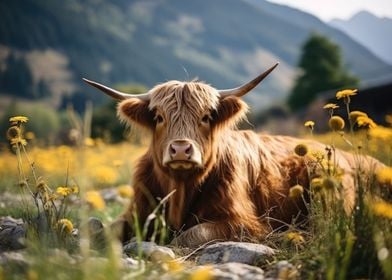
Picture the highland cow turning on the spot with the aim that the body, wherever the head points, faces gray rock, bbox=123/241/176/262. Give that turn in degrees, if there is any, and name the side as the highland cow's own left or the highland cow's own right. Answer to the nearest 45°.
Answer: approximately 45° to the highland cow's own left

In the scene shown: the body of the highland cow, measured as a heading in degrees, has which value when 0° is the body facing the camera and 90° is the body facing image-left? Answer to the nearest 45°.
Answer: approximately 45°

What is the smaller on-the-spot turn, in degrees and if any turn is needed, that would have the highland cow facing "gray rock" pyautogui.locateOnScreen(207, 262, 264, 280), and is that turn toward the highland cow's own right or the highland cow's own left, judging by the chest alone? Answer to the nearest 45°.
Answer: approximately 45° to the highland cow's own left

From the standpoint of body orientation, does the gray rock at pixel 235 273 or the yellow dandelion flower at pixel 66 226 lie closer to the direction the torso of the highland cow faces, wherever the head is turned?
the yellow dandelion flower

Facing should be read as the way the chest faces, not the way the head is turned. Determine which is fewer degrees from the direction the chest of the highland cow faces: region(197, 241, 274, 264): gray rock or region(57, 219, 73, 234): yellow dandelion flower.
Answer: the yellow dandelion flower

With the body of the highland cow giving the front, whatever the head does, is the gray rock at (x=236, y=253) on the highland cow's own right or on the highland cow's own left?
on the highland cow's own left
